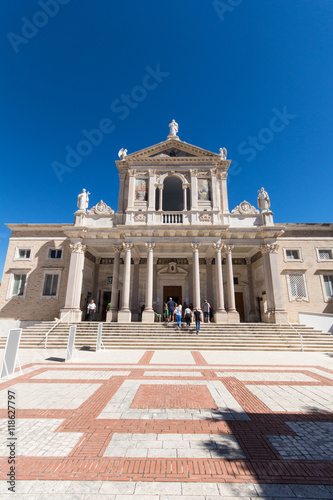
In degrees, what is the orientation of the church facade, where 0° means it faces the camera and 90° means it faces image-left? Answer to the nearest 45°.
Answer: approximately 0°
